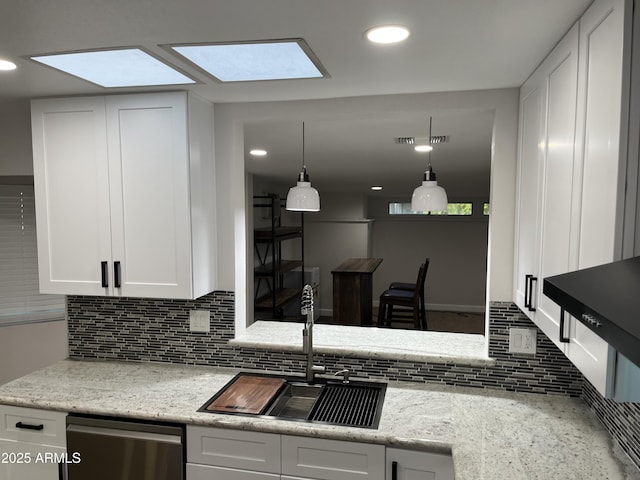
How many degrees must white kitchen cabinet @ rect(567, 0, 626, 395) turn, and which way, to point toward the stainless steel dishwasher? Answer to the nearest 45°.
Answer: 0° — it already faces it

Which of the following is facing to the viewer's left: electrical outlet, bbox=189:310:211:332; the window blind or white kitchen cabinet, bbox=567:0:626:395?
the white kitchen cabinet

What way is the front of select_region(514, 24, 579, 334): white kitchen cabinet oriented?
to the viewer's left

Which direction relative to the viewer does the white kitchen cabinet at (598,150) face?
to the viewer's left

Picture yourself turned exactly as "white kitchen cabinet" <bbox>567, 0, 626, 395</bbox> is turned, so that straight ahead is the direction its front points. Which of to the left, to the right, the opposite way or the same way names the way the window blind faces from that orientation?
the opposite way

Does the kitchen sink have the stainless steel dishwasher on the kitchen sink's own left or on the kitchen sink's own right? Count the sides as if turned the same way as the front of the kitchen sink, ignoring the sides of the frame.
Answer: on the kitchen sink's own right

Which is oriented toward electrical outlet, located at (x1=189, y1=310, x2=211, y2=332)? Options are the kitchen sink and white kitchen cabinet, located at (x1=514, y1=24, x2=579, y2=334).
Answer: the white kitchen cabinet

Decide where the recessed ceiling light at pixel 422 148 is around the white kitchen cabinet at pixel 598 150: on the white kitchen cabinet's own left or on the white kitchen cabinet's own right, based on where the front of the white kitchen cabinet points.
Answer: on the white kitchen cabinet's own right
